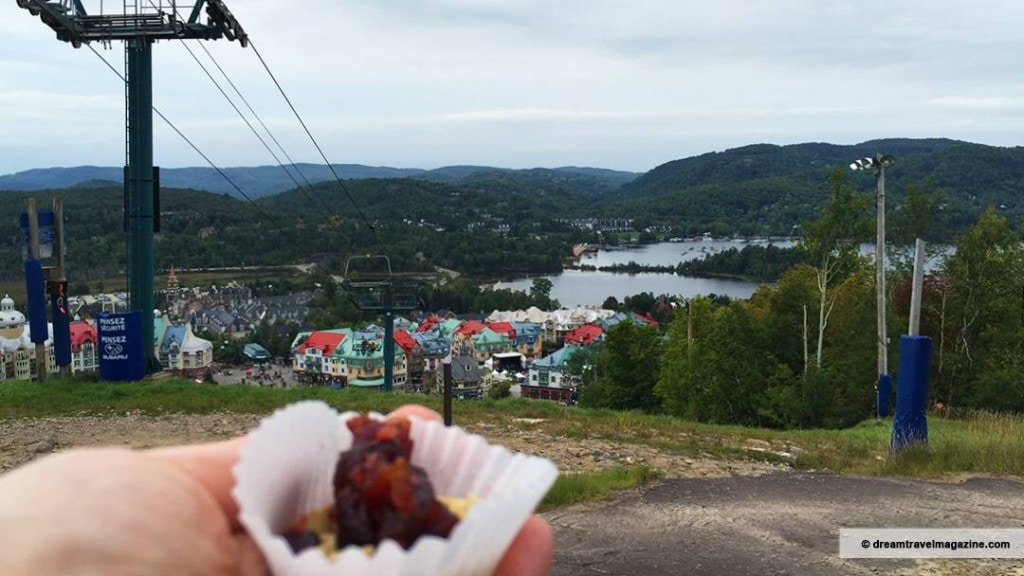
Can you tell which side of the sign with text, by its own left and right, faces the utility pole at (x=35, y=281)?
right

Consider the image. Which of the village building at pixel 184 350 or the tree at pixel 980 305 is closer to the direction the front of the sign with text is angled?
the tree

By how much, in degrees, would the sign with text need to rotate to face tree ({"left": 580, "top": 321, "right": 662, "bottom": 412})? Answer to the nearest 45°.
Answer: approximately 135° to its left

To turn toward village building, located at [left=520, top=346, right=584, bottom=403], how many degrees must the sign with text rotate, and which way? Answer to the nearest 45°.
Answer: approximately 135° to its left

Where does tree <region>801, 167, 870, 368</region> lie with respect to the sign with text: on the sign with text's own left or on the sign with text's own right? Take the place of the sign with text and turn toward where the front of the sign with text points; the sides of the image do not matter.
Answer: on the sign with text's own left

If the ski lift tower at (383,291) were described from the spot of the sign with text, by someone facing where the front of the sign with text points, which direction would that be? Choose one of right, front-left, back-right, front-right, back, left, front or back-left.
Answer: back-left

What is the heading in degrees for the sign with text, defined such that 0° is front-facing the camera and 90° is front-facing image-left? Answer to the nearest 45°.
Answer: approximately 0°

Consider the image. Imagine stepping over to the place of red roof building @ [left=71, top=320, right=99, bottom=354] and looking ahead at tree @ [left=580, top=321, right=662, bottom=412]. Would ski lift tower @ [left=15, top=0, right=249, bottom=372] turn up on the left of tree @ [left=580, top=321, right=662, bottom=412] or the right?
right

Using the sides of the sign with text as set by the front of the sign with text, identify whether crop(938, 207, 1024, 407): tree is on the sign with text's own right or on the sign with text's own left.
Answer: on the sign with text's own left

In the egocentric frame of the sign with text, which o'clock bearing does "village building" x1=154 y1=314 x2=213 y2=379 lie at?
The village building is roughly at 6 o'clock from the sign with text.
